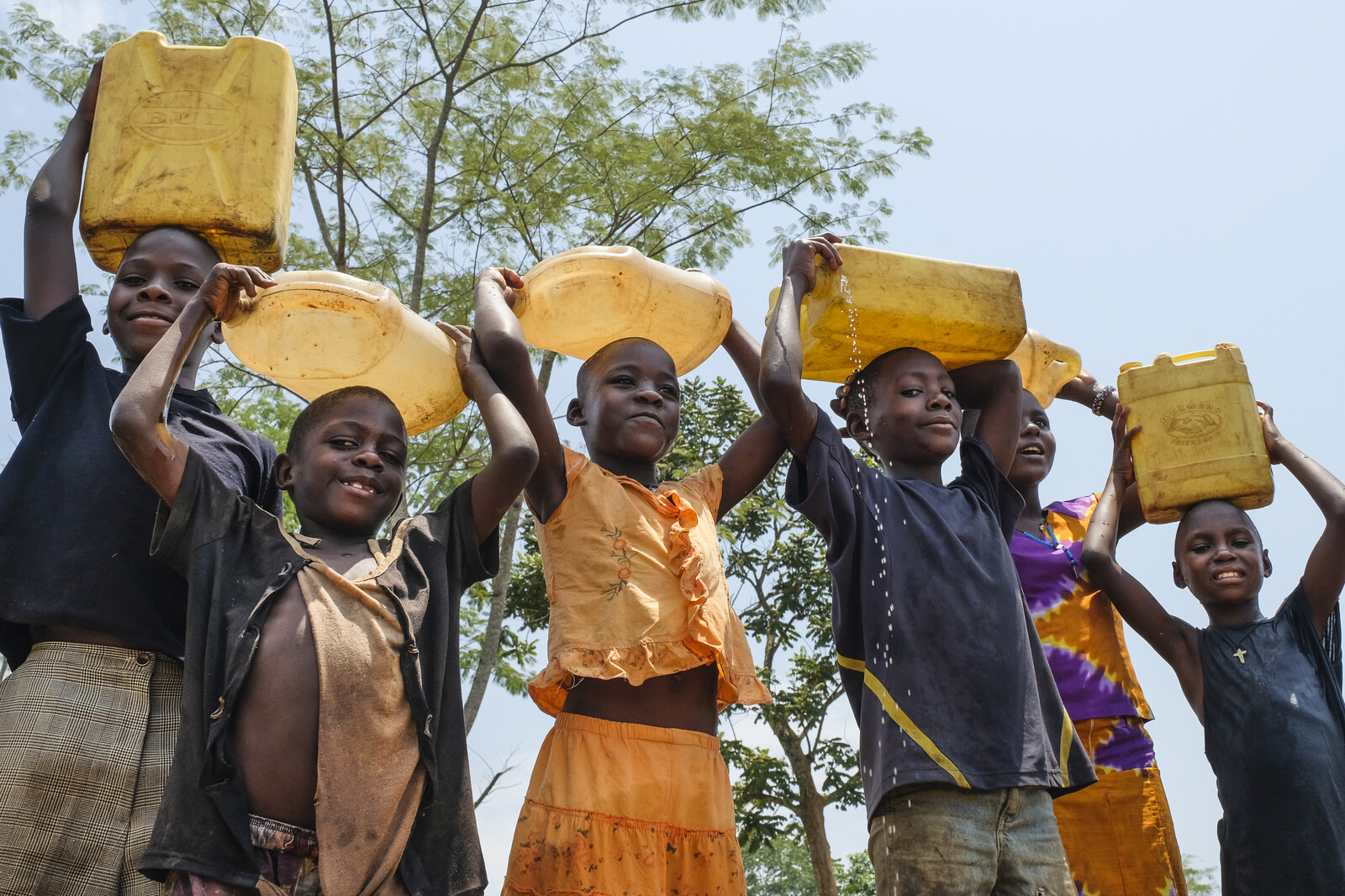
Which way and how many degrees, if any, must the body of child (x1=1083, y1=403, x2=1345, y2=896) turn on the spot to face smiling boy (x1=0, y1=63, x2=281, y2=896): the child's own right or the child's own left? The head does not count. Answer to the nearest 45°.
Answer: approximately 45° to the child's own right

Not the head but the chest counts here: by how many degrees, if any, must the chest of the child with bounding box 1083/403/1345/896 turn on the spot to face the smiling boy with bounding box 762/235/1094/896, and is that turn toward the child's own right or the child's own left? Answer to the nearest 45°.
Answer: approximately 45° to the child's own right

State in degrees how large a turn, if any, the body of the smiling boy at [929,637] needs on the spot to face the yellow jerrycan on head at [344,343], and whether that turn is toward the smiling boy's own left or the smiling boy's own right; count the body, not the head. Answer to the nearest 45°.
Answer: approximately 135° to the smiling boy's own right

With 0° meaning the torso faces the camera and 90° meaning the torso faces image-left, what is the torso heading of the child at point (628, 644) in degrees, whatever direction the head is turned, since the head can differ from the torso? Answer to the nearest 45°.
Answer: approximately 315°

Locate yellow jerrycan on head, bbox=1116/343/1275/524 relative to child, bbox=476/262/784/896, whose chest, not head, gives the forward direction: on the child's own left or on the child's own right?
on the child's own left

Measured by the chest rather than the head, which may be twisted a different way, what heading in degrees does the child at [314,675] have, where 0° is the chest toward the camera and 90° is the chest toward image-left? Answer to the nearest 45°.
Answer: approximately 0°

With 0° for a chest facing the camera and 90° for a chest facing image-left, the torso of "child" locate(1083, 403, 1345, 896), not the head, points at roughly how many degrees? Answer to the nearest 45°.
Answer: approximately 0°

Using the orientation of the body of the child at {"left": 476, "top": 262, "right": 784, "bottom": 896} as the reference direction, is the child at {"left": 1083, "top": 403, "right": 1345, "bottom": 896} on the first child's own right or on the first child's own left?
on the first child's own left

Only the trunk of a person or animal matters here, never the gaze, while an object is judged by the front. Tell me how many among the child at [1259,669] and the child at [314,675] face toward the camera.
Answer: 2
